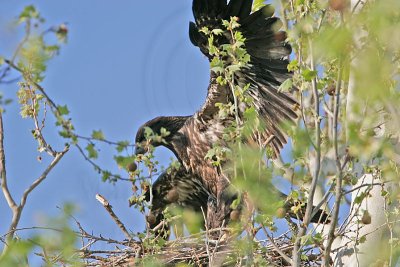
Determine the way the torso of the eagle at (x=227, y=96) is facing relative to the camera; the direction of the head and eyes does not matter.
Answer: to the viewer's left
